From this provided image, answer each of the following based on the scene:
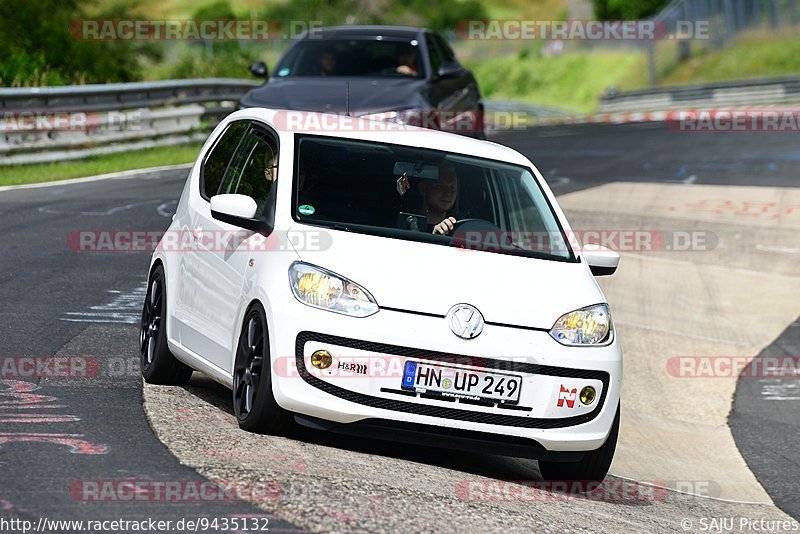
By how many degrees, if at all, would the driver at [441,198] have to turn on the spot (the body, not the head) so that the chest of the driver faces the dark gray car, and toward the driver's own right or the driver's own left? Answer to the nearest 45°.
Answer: approximately 135° to the driver's own left

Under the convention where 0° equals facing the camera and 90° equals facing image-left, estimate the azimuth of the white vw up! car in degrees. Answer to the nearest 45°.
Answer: approximately 315°

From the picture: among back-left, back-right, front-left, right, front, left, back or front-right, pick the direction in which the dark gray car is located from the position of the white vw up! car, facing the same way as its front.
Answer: back-left

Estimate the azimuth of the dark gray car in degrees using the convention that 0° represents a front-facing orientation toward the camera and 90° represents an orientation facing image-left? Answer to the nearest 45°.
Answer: approximately 45°

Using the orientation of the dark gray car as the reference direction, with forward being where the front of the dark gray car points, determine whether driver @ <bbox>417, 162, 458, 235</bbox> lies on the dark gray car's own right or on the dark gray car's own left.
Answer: on the dark gray car's own left

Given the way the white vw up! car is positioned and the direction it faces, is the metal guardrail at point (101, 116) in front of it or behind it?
behind

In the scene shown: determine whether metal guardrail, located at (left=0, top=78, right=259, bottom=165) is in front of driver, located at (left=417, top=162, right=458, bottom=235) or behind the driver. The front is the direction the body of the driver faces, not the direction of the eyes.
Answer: behind
